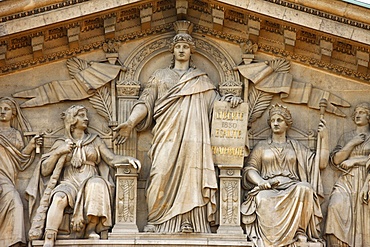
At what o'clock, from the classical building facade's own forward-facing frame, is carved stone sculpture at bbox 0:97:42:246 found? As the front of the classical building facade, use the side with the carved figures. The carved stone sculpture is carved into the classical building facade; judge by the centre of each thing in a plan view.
The carved stone sculpture is roughly at 3 o'clock from the classical building facade.

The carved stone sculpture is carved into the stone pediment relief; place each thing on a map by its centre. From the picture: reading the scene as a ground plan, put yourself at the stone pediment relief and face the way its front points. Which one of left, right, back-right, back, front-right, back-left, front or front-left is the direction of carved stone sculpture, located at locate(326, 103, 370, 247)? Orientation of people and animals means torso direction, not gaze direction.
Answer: left

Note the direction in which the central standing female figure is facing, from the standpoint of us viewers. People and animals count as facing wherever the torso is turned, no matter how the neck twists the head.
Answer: facing the viewer

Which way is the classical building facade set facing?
toward the camera

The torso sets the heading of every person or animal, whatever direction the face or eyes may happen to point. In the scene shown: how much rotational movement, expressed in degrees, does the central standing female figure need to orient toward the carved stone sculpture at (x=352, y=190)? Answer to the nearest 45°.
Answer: approximately 90° to its left

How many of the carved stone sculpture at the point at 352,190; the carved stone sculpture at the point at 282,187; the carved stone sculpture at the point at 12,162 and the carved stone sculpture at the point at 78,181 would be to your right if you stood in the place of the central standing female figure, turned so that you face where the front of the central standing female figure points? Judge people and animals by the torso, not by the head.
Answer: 2

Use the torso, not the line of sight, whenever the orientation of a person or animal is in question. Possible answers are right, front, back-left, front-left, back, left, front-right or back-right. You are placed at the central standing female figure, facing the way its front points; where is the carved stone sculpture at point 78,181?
right
